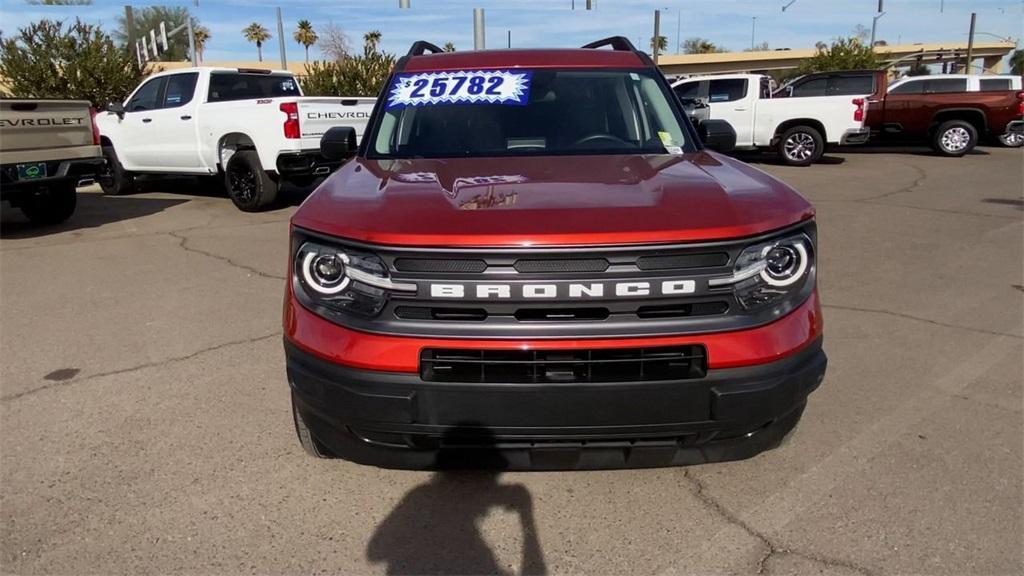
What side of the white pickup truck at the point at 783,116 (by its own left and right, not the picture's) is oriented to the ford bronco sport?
left

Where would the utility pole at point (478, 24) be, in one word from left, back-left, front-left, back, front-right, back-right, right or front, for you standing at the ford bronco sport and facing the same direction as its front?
back

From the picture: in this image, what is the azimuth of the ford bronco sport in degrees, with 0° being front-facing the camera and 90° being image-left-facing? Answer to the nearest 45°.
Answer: approximately 0°

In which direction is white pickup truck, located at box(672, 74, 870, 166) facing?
to the viewer's left

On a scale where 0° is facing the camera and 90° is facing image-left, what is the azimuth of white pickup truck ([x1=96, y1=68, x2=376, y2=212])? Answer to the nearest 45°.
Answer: approximately 135°

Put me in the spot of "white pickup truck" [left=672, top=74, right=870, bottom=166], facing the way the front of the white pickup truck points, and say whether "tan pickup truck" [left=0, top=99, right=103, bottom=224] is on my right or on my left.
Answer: on my left
